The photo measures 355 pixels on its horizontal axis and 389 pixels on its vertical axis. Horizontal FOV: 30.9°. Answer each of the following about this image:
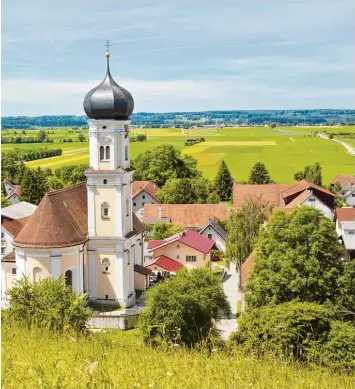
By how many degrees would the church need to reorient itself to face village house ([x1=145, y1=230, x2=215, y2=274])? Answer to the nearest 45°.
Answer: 0° — it already faces it

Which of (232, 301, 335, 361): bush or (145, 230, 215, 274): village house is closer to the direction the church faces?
the village house

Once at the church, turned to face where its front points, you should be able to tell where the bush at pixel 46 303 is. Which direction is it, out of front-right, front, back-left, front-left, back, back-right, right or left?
back-right

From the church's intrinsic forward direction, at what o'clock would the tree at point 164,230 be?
The tree is roughly at 11 o'clock from the church.

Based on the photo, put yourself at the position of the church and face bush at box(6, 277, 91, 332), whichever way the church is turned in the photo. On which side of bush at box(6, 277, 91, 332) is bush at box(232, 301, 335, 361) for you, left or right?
left

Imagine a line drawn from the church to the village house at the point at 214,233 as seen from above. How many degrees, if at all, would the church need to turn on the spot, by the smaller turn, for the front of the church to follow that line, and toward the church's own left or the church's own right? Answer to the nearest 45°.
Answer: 0° — it already faces it

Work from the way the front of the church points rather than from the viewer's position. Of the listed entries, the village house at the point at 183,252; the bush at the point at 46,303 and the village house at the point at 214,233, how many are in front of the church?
2

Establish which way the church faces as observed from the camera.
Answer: facing away from the viewer and to the right of the viewer

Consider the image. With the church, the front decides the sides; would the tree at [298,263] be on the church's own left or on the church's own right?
on the church's own right
